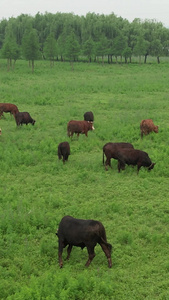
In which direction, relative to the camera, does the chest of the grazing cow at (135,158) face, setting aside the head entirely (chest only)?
to the viewer's right

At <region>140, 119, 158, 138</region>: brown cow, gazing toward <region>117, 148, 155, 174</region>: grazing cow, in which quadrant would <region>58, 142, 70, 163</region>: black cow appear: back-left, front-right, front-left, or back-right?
front-right

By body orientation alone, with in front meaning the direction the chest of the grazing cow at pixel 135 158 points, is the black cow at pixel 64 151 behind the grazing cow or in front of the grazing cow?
behind

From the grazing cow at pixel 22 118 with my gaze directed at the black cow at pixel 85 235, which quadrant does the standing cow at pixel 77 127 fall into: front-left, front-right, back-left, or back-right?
front-left

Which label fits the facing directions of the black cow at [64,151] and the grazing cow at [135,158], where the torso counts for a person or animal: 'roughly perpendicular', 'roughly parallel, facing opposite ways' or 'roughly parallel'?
roughly perpendicular

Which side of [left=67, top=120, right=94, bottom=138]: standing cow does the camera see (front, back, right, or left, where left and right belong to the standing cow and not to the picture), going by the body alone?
right

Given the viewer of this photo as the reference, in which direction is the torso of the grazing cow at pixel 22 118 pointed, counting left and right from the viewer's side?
facing to the right of the viewer

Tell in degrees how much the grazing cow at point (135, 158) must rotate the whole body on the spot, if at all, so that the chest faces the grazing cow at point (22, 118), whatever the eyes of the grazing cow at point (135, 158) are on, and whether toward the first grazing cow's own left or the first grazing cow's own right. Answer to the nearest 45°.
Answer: approximately 135° to the first grazing cow's own left

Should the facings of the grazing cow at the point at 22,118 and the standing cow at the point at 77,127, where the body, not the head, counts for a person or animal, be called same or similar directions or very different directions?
same or similar directions

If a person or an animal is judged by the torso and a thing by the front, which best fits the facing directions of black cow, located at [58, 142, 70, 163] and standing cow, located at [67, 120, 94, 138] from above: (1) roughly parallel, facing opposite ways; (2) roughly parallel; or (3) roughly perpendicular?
roughly perpendicular

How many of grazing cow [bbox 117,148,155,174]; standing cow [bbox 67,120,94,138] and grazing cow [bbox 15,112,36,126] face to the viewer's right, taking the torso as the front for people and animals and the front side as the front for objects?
3

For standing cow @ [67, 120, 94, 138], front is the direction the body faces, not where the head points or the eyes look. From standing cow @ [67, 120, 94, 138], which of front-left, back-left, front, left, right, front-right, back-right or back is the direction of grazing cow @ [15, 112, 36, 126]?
back-left

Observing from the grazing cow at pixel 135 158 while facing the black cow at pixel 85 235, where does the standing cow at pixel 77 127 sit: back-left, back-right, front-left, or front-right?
back-right
